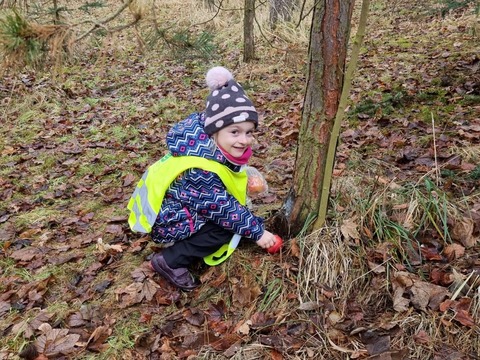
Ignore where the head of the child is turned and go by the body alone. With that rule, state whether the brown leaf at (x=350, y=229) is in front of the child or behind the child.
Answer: in front

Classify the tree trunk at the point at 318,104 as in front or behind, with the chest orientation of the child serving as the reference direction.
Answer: in front

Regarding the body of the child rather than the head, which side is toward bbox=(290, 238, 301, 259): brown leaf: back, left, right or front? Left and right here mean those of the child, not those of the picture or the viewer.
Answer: front

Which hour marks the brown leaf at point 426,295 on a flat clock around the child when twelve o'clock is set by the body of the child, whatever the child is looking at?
The brown leaf is roughly at 1 o'clock from the child.

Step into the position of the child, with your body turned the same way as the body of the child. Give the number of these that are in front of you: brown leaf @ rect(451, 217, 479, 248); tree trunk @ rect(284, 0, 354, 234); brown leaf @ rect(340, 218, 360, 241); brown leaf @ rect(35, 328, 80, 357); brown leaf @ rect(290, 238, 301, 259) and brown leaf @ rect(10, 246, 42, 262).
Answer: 4

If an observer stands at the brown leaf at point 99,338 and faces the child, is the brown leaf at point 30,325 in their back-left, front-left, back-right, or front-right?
back-left

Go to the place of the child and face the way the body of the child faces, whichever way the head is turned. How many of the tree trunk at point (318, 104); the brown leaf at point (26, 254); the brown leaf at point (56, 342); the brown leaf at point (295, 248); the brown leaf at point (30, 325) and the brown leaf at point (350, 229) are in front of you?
3

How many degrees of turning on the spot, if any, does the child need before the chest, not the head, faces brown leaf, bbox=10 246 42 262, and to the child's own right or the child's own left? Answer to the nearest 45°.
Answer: approximately 135° to the child's own left

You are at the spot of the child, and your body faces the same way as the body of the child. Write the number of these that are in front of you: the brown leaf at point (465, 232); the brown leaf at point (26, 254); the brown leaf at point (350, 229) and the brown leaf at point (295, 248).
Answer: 3

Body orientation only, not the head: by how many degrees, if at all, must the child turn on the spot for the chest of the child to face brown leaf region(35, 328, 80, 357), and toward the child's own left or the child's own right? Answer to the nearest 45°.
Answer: approximately 180°

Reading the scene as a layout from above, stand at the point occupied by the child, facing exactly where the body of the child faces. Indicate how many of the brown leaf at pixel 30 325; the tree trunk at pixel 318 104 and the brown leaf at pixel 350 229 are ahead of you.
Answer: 2

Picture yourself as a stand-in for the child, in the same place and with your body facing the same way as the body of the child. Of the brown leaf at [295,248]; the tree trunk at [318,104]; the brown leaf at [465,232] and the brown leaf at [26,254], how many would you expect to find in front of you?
3

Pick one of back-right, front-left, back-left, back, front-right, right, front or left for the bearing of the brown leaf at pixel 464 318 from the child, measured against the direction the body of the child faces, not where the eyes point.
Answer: front-right

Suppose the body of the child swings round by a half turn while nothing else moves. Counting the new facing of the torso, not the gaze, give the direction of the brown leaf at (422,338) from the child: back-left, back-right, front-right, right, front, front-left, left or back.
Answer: back-left

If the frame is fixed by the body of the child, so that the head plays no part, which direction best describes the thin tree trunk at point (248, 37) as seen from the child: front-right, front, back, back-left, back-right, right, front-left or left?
left

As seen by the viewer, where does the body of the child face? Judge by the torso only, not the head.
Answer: to the viewer's right

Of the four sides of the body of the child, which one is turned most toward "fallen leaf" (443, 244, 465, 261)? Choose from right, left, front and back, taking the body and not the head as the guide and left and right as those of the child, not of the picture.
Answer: front

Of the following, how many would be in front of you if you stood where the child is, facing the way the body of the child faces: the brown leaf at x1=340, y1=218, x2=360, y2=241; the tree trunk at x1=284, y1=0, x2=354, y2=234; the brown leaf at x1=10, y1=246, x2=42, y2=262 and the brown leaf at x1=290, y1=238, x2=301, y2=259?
3
